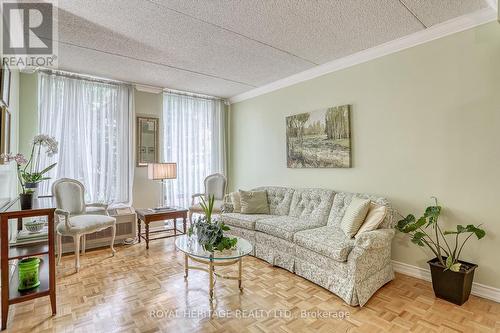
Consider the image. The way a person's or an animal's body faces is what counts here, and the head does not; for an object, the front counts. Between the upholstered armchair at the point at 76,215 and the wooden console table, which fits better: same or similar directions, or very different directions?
same or similar directions

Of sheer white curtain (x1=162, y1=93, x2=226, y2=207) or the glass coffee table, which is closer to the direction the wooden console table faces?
the glass coffee table

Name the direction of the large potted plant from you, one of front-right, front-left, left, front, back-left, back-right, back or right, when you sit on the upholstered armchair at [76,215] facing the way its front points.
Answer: front

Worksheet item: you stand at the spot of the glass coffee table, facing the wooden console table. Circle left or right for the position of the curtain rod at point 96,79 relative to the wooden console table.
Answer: right

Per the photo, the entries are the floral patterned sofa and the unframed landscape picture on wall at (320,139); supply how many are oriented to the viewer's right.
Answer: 0

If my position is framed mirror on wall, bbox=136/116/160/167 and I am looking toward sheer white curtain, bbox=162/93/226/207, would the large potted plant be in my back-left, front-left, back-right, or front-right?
front-right

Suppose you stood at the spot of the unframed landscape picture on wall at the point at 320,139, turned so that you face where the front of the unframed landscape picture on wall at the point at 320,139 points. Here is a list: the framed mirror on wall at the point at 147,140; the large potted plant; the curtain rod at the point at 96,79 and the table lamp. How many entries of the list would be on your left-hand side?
1

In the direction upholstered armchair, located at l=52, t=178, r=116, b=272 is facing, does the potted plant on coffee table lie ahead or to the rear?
ahead

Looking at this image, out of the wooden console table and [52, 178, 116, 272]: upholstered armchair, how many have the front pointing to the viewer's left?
0

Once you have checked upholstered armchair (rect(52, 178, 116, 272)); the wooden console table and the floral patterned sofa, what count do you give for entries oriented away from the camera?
0

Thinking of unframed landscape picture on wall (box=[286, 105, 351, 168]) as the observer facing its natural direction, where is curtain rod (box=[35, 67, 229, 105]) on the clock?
The curtain rod is roughly at 1 o'clock from the unframed landscape picture on wall.

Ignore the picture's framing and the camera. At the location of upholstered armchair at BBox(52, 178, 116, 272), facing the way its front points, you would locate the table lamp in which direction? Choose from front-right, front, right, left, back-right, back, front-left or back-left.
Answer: front-left

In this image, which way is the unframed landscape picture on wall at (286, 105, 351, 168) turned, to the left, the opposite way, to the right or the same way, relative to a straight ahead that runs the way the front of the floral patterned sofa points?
the same way

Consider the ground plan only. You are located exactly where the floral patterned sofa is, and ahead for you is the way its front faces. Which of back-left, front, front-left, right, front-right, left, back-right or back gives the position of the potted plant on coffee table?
front

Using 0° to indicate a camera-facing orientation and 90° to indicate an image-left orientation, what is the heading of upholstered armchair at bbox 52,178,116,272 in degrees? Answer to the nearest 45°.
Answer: approximately 315°

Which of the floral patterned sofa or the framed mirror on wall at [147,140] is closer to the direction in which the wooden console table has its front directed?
the floral patterned sofa

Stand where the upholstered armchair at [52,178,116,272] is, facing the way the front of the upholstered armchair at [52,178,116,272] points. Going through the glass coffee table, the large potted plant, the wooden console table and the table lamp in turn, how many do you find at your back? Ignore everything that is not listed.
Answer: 0

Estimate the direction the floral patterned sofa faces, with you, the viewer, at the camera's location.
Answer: facing the viewer and to the left of the viewer
